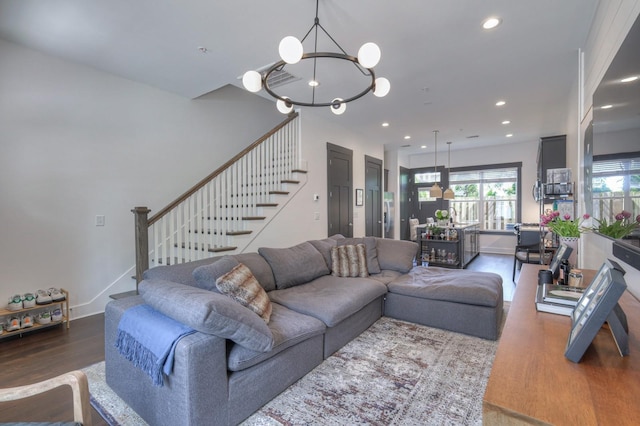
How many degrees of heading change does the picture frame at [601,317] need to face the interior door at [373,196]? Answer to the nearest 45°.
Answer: approximately 45° to its right

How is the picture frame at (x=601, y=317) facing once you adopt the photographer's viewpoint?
facing to the left of the viewer

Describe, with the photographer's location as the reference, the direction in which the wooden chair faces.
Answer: facing away from the viewer and to the right of the viewer

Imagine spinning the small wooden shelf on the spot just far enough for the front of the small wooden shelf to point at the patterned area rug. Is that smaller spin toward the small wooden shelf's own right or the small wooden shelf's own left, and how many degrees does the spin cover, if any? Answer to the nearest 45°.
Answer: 0° — it already faces it

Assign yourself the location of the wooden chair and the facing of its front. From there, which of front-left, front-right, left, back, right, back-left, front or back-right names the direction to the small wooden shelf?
front-left
